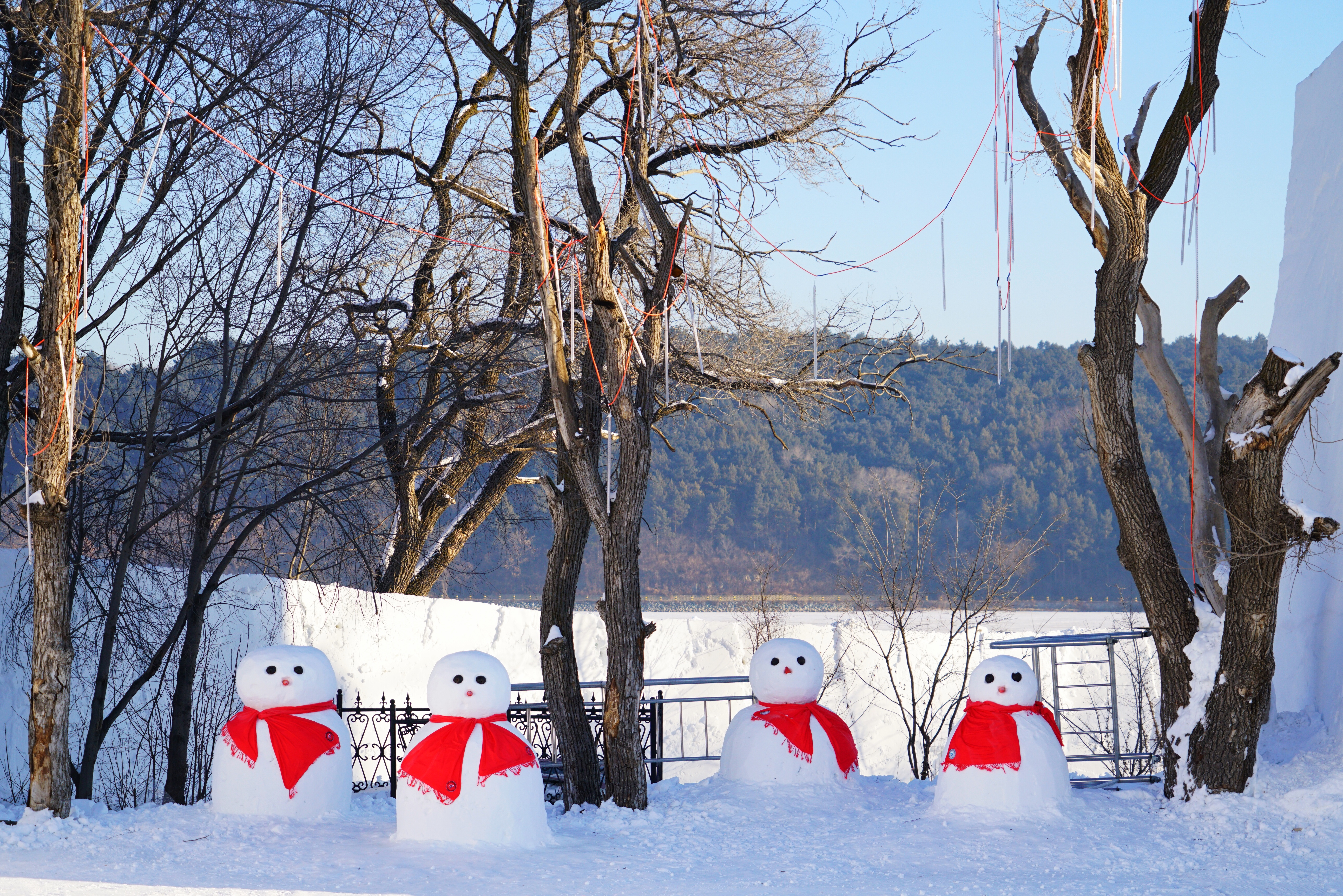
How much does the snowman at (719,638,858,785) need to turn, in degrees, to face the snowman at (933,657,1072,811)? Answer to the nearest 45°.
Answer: approximately 45° to its left

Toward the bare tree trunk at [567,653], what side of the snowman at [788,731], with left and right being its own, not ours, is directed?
right

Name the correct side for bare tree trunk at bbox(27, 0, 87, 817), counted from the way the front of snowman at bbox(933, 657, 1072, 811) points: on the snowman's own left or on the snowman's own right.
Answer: on the snowman's own right

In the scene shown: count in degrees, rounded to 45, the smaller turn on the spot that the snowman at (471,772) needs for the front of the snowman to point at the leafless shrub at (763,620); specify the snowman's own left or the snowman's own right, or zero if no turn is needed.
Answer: approximately 180°

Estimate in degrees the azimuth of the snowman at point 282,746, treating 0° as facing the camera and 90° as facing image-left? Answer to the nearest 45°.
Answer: approximately 0°

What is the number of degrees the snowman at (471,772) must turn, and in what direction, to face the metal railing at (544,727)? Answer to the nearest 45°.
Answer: approximately 180°

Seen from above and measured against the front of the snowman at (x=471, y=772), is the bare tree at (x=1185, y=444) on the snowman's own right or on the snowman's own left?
on the snowman's own left

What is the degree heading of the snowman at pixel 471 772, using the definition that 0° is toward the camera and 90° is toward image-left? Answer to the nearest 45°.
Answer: approximately 0°
